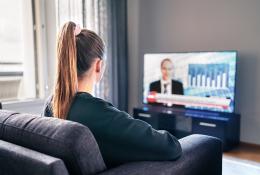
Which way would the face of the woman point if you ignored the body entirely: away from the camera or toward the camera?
away from the camera

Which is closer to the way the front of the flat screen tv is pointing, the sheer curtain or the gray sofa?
the gray sofa

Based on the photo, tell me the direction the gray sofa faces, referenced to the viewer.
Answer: facing away from the viewer and to the right of the viewer

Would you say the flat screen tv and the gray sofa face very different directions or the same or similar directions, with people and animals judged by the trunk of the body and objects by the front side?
very different directions

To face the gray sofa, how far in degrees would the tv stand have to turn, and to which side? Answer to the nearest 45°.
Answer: approximately 45° to its left

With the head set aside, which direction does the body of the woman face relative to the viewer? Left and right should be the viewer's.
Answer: facing away from the viewer and to the right of the viewer

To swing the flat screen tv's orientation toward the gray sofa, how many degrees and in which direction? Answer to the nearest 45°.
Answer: approximately 45° to its left

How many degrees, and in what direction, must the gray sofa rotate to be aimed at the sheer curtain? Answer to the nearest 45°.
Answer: approximately 45° to its left

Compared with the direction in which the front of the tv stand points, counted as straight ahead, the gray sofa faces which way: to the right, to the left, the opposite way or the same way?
the opposite way

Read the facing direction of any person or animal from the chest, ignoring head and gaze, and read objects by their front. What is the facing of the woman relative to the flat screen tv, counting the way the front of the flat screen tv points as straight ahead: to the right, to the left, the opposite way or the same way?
the opposite way
